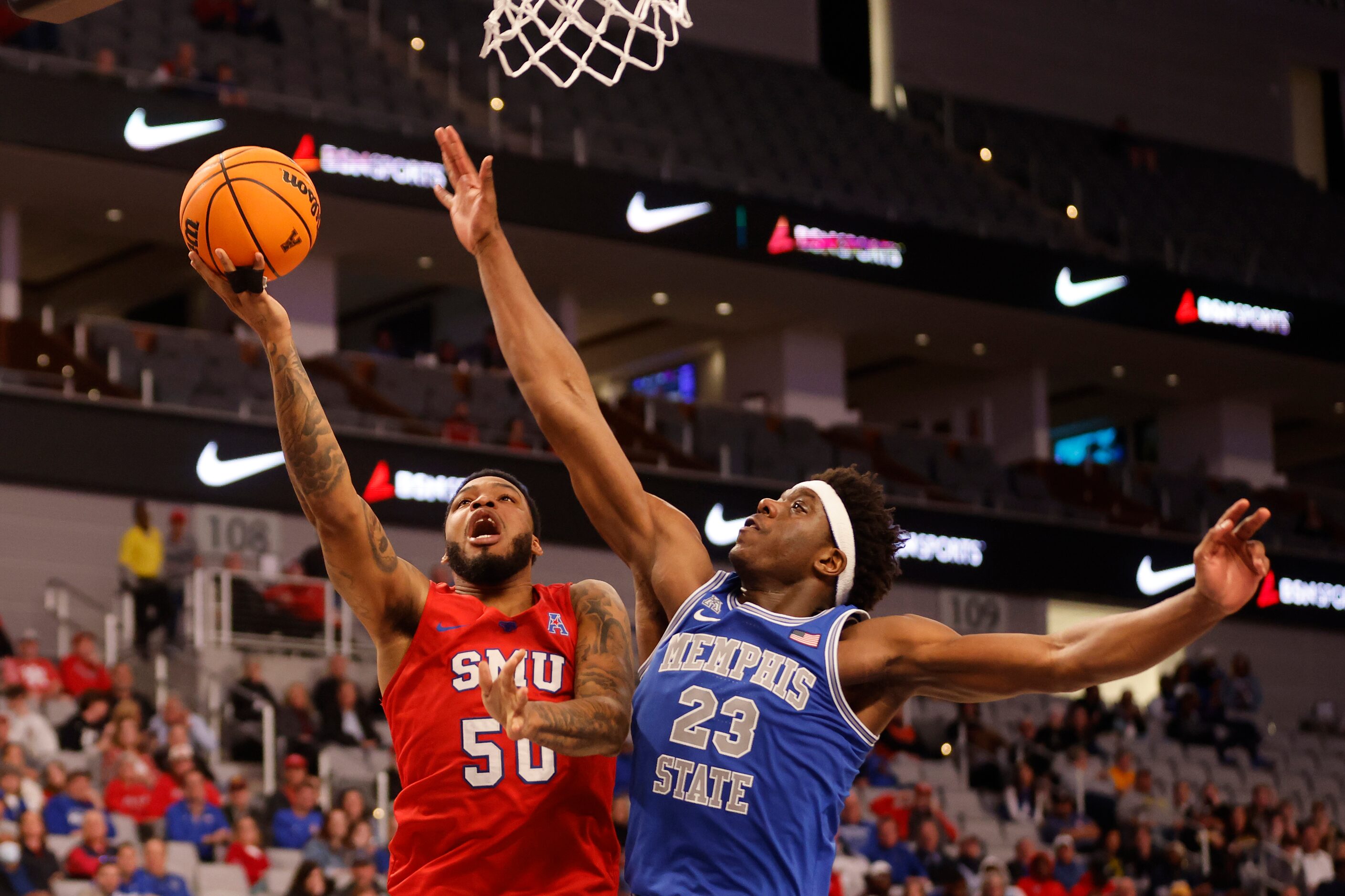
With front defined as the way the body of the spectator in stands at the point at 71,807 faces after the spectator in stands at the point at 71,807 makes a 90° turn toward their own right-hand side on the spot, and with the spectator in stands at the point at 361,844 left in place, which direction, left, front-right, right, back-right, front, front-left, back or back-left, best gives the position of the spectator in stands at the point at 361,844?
back-left

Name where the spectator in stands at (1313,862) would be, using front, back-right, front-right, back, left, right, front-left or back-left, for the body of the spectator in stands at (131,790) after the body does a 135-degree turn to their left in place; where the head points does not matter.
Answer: right

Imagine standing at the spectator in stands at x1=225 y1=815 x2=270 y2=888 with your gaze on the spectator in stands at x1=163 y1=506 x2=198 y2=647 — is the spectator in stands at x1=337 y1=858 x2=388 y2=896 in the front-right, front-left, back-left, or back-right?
back-right

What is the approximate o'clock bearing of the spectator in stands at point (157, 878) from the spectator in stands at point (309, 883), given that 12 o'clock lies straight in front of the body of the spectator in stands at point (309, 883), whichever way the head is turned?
the spectator in stands at point (157, 878) is roughly at 4 o'clock from the spectator in stands at point (309, 883).

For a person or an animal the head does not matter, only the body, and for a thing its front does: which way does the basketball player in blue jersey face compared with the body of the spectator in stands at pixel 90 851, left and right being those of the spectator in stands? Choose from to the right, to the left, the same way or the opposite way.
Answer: to the right

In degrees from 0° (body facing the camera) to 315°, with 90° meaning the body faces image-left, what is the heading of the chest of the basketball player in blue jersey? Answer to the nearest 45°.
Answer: approximately 45°

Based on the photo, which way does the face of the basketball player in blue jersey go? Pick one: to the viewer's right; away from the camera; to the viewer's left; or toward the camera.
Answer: to the viewer's left

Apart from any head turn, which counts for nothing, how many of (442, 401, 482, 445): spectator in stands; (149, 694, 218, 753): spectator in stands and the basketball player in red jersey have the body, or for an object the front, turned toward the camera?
3

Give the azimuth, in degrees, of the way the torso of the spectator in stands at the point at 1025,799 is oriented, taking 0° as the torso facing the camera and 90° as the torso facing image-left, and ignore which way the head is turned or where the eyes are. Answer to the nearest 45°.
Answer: approximately 0°

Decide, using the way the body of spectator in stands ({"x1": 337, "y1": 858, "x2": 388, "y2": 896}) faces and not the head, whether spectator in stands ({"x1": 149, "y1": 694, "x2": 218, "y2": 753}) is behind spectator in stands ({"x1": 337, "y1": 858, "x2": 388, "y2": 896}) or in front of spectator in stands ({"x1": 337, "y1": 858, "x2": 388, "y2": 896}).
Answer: behind

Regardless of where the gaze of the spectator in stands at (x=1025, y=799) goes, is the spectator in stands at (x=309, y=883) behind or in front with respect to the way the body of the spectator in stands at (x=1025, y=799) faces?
in front

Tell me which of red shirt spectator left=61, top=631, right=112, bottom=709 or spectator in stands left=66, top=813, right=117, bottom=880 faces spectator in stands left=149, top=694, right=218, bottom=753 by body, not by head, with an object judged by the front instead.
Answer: the red shirt spectator

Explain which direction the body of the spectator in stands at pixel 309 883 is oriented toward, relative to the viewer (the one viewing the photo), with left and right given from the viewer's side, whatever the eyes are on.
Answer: facing the viewer and to the right of the viewer
